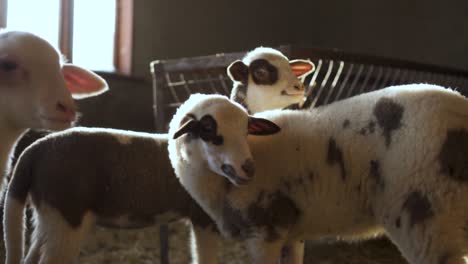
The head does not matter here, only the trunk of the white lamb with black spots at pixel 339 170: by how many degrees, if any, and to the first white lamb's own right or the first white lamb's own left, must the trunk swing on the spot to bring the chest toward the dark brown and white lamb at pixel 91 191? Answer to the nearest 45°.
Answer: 0° — it already faces it

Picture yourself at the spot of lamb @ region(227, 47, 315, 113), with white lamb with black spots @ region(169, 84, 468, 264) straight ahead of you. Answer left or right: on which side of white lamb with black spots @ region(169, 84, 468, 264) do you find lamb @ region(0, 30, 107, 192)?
right

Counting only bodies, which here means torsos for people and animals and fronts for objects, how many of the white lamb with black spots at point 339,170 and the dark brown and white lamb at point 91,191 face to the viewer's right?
1

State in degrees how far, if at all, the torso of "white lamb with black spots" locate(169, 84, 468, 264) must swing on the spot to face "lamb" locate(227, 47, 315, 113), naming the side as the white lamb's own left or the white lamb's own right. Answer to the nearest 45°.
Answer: approximately 45° to the white lamb's own right

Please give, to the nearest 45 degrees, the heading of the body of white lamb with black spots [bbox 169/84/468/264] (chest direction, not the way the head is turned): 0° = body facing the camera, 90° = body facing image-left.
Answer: approximately 90°

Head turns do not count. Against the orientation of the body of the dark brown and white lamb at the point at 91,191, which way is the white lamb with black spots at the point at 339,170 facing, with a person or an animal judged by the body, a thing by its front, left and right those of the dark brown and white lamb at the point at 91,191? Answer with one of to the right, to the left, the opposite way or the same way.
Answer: the opposite way
